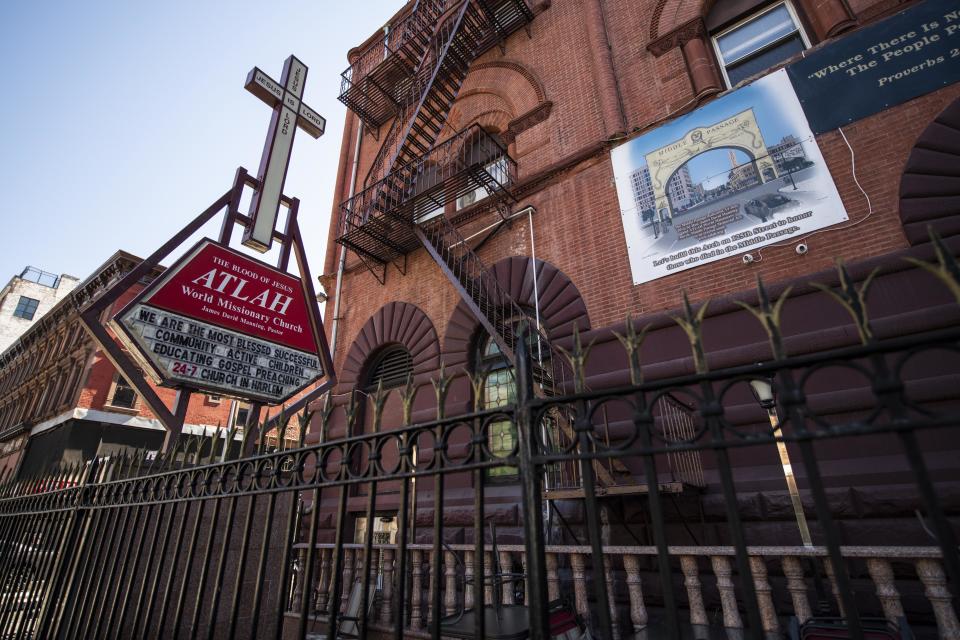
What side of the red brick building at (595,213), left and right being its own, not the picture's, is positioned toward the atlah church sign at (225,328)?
front

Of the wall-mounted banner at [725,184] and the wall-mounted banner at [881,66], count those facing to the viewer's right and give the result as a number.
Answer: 0

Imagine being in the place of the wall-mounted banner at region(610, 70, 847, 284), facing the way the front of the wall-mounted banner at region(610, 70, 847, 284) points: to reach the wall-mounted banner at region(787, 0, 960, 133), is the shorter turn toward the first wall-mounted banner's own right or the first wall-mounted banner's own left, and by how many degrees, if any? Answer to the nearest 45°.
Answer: approximately 135° to the first wall-mounted banner's own left

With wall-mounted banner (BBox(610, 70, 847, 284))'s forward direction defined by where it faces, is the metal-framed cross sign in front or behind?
in front

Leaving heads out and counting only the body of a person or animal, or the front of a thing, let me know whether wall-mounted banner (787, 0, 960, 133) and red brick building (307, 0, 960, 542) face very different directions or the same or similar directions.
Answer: same or similar directions

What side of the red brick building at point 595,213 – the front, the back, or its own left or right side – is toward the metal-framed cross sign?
front

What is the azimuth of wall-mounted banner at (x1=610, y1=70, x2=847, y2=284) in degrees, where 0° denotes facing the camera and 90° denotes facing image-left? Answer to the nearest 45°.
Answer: approximately 45°

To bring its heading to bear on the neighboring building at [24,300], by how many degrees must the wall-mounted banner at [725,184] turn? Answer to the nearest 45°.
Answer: approximately 45° to its right

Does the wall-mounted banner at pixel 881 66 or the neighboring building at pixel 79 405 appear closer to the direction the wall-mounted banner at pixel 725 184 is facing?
the neighboring building

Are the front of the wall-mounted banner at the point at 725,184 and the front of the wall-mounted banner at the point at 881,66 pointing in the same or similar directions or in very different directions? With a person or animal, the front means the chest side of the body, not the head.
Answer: same or similar directions

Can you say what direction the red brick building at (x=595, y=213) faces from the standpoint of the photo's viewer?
facing the viewer and to the left of the viewer
